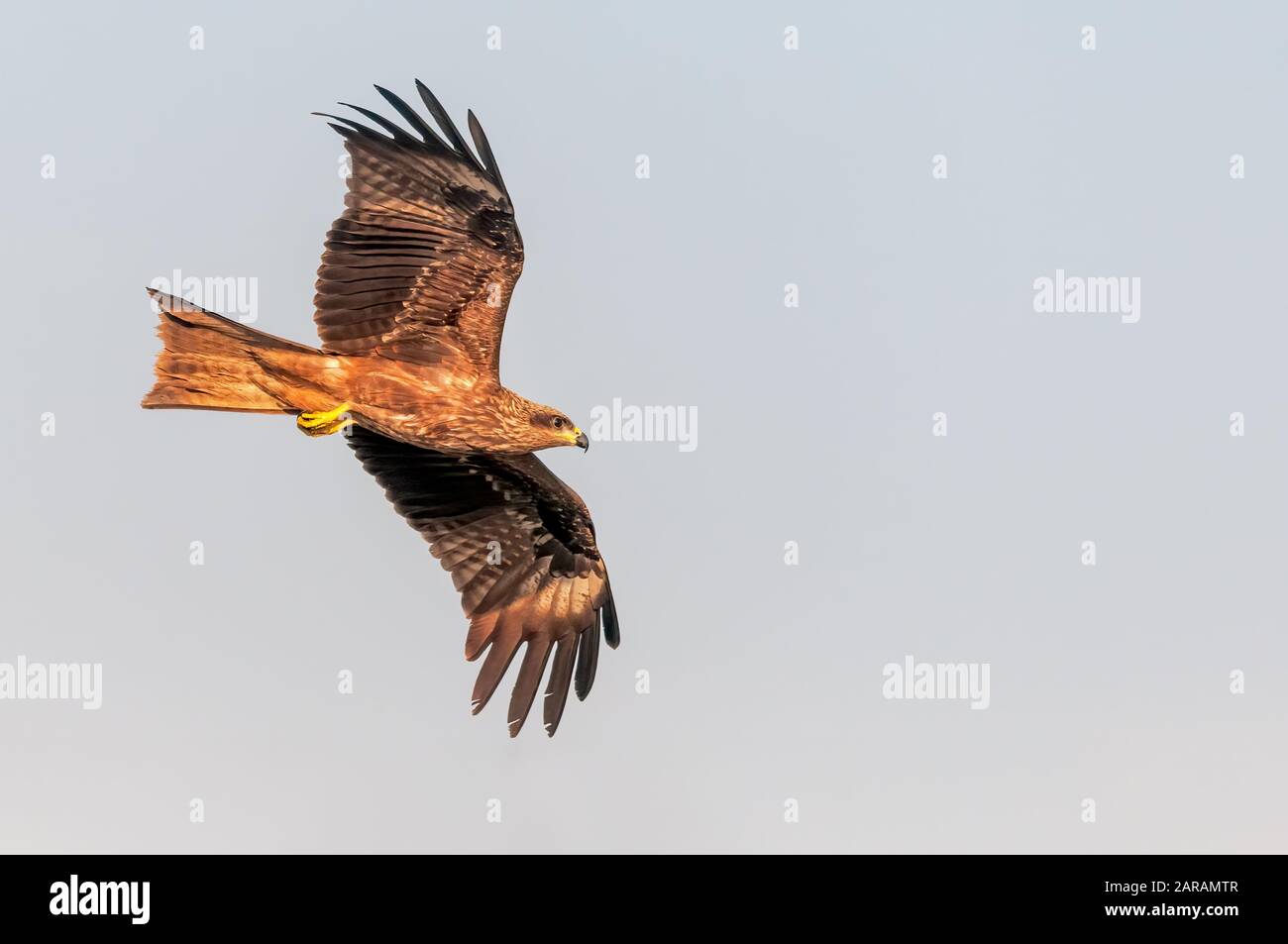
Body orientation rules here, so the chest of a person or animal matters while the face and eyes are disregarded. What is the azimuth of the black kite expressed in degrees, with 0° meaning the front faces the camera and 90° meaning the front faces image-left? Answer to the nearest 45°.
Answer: approximately 270°
